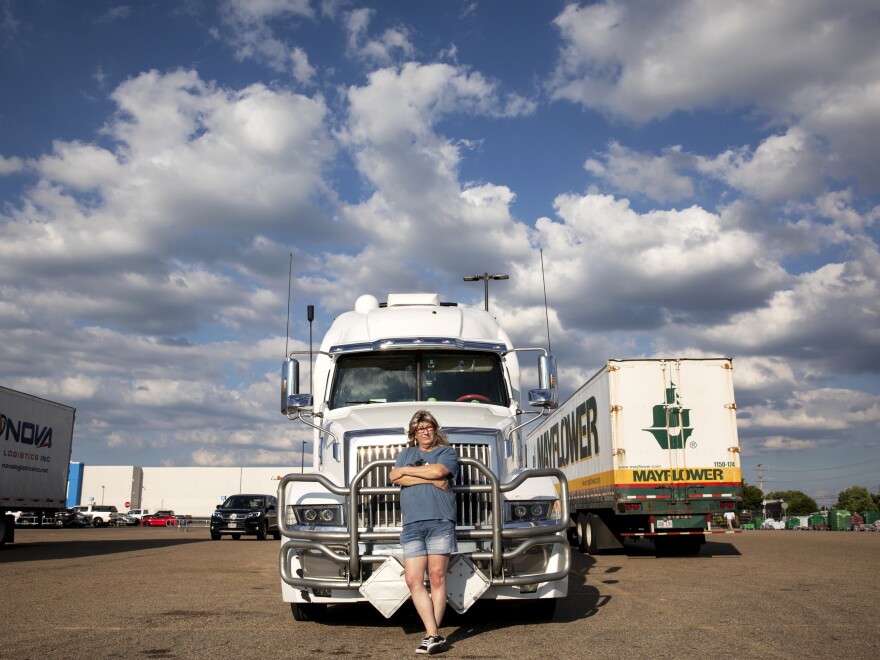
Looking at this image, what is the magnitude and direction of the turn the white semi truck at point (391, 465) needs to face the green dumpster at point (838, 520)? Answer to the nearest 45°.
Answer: approximately 135° to its left

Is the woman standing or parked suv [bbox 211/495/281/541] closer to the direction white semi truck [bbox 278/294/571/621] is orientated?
the woman standing

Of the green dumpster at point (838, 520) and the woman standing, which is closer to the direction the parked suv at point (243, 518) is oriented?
the woman standing

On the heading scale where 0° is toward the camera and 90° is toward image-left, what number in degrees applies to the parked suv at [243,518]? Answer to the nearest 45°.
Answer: approximately 45°

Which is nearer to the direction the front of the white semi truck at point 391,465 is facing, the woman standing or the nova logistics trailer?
the woman standing

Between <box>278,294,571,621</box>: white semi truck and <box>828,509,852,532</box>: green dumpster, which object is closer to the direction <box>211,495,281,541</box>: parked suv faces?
the white semi truck

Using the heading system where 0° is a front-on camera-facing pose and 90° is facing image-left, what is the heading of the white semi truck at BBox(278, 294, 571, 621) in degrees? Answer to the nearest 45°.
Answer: approximately 0°

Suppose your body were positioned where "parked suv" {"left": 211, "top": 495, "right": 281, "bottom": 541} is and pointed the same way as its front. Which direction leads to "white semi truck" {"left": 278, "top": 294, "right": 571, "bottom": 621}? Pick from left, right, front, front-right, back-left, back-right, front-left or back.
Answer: front-left

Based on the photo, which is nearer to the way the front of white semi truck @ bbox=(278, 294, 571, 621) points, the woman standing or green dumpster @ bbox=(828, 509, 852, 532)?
the woman standing

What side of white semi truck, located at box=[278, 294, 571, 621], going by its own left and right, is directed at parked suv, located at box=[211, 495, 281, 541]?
back
